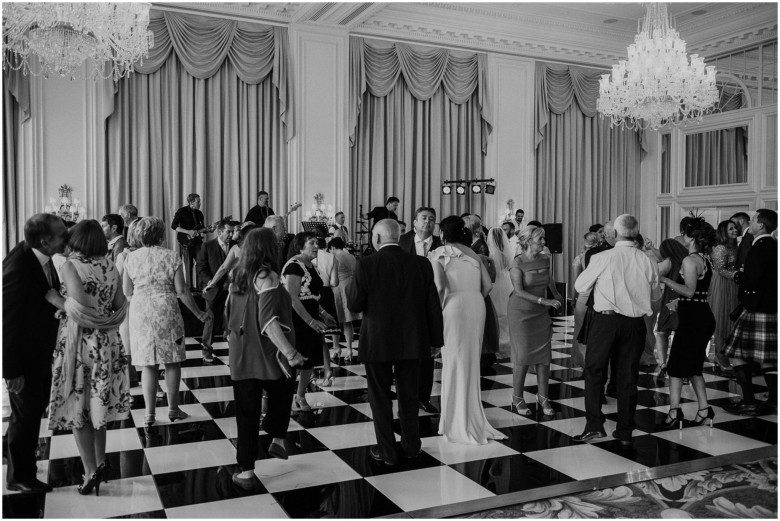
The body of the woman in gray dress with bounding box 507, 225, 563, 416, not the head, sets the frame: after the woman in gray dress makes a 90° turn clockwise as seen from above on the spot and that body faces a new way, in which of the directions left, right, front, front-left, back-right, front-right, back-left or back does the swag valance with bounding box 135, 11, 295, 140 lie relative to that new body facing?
right

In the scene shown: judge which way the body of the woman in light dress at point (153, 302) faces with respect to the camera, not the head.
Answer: away from the camera

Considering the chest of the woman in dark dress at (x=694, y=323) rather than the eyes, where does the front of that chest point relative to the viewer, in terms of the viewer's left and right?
facing away from the viewer and to the left of the viewer

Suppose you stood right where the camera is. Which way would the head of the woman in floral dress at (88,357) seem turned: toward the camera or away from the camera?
away from the camera

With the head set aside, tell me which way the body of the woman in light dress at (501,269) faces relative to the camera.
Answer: away from the camera

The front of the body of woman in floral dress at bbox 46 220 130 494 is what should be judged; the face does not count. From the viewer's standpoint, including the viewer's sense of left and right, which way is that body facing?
facing away from the viewer and to the left of the viewer

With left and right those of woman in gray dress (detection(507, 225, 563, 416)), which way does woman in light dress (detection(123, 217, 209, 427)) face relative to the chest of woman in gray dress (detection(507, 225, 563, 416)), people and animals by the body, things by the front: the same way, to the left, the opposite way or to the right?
the opposite way

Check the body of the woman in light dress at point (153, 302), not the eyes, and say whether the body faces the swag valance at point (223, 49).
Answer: yes

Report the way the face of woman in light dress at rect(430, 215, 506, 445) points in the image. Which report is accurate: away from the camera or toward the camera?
away from the camera

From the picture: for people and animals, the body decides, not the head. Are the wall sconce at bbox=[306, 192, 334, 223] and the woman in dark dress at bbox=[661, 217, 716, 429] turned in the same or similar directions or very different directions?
very different directions

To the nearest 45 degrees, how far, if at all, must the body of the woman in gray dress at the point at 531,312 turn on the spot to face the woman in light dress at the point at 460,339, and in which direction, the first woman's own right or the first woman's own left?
approximately 90° to the first woman's own right

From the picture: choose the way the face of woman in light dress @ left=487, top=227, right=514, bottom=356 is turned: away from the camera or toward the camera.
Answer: away from the camera
